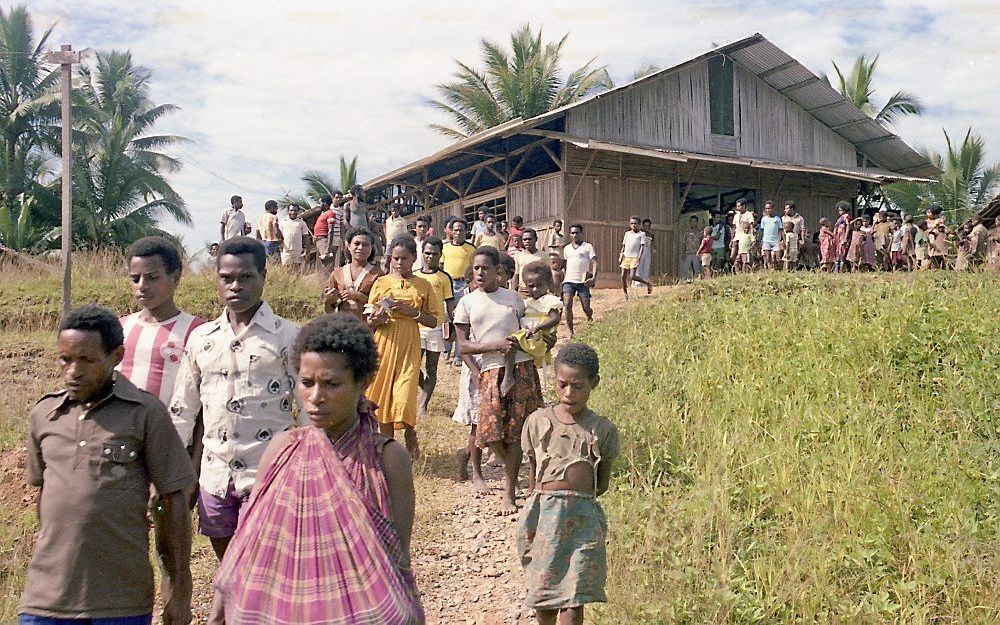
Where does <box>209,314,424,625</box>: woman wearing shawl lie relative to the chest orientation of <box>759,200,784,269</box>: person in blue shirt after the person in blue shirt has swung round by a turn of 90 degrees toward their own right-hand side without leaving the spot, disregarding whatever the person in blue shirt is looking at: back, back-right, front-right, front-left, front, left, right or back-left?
left

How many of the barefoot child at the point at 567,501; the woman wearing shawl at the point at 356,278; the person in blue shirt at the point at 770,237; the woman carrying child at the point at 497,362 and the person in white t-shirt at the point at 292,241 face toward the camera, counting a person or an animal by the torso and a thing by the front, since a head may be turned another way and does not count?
5

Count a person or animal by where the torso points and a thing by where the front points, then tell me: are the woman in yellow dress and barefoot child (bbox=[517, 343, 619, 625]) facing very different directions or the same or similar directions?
same or similar directions

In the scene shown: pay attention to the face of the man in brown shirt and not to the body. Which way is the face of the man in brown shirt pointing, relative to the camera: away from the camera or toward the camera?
toward the camera

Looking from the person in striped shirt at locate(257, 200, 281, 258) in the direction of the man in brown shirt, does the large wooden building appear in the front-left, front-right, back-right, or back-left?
back-left

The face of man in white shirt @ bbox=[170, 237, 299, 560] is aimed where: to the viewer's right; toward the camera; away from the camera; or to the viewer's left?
toward the camera

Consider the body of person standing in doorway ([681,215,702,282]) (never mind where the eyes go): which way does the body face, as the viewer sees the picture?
toward the camera

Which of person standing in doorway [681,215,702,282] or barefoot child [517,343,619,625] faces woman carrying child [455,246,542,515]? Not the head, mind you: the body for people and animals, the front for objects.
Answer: the person standing in doorway

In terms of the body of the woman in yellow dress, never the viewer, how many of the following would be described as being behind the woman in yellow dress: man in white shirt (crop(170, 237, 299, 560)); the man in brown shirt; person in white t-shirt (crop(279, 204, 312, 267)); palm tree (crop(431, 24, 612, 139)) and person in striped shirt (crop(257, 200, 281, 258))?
3

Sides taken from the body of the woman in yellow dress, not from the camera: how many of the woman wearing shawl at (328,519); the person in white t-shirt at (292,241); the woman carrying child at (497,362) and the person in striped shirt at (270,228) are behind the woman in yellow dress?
2

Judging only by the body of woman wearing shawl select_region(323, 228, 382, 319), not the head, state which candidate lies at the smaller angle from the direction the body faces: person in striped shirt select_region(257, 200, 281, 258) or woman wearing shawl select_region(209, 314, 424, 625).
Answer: the woman wearing shawl

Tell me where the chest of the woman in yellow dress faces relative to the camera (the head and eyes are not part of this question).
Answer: toward the camera

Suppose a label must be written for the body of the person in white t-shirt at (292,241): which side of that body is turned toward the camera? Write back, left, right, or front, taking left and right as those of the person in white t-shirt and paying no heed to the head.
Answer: front

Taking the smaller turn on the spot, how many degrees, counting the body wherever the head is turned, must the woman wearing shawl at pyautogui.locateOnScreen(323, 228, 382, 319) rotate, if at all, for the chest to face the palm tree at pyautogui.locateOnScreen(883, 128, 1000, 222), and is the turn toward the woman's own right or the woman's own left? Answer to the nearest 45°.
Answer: approximately 135° to the woman's own left

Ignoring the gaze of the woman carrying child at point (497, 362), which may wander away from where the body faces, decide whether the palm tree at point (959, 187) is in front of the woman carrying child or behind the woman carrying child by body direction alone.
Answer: behind

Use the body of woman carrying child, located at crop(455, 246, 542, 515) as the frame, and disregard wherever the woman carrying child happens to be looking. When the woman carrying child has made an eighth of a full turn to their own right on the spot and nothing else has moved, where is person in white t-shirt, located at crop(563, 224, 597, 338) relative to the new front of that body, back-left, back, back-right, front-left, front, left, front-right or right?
back-right

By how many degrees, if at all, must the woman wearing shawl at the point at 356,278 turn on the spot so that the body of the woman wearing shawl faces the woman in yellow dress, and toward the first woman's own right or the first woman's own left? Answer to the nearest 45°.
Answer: approximately 45° to the first woman's own left

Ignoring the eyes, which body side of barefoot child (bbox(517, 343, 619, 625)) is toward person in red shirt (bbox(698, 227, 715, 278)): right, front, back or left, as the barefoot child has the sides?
back

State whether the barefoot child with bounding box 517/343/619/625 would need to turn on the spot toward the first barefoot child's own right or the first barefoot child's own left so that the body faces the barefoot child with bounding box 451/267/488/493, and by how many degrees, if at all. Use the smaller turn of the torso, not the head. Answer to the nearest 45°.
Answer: approximately 180°

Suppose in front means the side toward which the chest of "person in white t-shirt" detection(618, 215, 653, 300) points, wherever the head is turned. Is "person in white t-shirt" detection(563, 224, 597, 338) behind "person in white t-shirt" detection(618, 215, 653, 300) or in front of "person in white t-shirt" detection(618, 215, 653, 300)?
in front

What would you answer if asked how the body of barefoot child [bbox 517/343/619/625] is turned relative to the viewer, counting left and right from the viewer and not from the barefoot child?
facing the viewer
